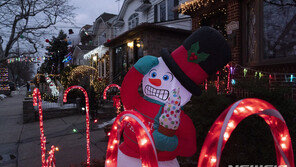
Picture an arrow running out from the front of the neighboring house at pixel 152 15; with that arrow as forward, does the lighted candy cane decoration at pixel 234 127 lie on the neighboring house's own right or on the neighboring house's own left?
on the neighboring house's own left

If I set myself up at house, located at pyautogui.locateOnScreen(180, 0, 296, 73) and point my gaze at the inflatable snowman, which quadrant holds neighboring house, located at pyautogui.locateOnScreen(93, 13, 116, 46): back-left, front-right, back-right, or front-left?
back-right

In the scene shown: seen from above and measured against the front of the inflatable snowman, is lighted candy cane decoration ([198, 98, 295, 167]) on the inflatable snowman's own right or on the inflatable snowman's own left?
on the inflatable snowman's own left

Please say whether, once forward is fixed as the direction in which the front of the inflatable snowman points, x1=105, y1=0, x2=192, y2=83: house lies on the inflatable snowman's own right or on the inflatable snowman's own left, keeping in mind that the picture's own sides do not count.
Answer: on the inflatable snowman's own right

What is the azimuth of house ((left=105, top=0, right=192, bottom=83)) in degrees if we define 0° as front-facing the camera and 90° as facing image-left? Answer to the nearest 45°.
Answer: approximately 45°

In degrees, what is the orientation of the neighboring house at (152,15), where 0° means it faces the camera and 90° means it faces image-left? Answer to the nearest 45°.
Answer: approximately 45°

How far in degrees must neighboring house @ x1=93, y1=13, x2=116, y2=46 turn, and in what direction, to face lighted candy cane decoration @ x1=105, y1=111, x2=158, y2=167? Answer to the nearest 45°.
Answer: approximately 45° to its left
